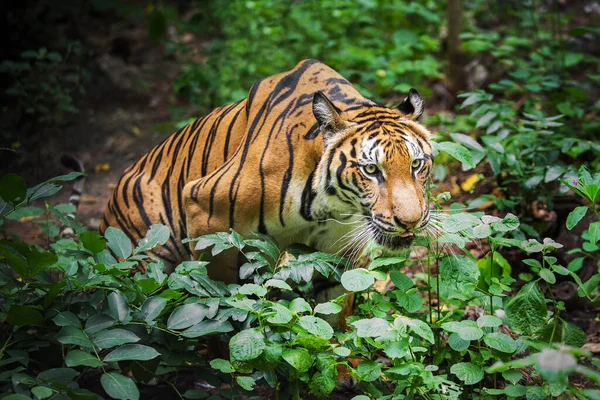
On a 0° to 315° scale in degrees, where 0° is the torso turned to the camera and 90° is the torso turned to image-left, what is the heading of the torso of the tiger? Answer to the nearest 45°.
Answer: approximately 315°

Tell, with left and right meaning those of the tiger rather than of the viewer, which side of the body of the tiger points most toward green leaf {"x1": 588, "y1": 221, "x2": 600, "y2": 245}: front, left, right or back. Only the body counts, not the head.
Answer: front

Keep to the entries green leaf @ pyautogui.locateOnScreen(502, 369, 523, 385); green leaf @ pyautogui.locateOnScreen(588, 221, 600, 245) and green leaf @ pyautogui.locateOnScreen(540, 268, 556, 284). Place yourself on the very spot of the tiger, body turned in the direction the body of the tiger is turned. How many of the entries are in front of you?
3

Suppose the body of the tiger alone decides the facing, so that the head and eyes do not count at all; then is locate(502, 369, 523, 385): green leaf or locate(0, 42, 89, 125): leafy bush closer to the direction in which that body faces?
the green leaf

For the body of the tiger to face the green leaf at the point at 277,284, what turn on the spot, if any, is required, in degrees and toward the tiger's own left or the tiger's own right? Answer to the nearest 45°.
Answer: approximately 45° to the tiger's own right

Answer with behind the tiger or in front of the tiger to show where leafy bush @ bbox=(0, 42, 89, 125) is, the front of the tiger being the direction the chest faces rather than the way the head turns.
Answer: behind

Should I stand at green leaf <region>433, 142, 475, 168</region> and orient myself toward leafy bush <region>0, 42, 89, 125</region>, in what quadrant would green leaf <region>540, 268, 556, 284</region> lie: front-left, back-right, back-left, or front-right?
back-left

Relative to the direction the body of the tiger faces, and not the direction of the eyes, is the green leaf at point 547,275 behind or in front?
in front

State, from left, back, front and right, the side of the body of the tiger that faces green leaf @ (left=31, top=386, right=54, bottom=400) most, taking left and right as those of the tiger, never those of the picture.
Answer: right

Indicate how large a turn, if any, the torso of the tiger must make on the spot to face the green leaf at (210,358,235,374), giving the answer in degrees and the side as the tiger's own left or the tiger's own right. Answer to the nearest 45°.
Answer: approximately 90° to the tiger's own right
